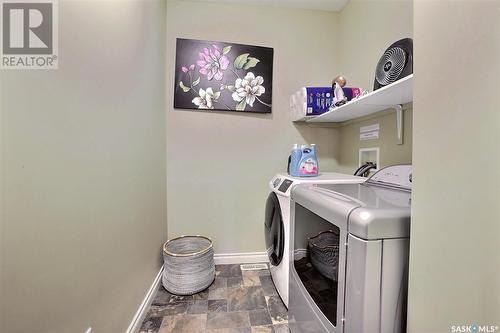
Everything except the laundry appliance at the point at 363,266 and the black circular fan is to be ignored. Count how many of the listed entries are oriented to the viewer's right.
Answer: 0

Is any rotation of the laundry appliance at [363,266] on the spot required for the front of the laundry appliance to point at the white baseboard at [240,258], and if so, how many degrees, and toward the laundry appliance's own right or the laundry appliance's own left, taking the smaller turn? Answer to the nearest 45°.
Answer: approximately 90° to the laundry appliance's own right

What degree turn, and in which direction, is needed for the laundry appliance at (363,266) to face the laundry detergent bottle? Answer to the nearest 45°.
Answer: approximately 135° to its right

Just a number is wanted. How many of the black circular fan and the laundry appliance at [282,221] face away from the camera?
0

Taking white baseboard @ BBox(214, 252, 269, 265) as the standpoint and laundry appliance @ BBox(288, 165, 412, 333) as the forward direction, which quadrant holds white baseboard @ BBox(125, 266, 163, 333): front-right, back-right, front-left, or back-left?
front-right

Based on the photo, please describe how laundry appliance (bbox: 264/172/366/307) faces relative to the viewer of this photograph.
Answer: facing to the left of the viewer

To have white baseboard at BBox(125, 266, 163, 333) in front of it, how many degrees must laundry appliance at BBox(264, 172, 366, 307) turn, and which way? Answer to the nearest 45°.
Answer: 0° — it already faces it
